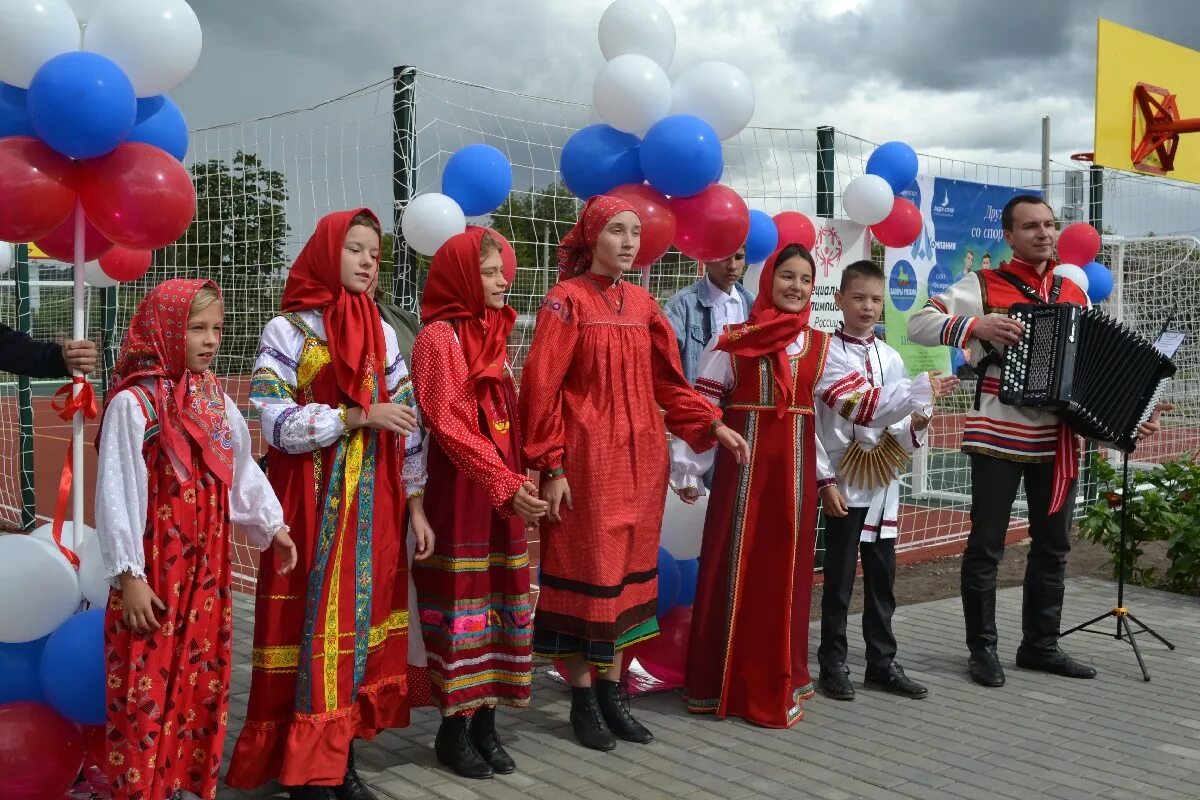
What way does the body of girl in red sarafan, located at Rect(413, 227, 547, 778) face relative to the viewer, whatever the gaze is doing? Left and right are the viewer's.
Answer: facing the viewer and to the right of the viewer

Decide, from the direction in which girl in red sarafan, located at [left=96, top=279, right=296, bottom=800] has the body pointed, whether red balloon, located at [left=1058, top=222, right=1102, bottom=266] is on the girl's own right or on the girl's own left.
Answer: on the girl's own left

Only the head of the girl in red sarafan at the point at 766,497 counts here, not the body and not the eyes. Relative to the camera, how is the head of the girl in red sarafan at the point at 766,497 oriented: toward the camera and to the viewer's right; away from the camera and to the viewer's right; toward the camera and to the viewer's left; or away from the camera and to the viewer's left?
toward the camera and to the viewer's left

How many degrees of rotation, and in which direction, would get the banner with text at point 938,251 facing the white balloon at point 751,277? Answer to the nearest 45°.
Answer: approximately 90° to its right

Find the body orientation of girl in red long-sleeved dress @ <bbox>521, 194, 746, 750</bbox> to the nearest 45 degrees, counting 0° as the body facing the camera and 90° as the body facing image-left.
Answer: approximately 315°
